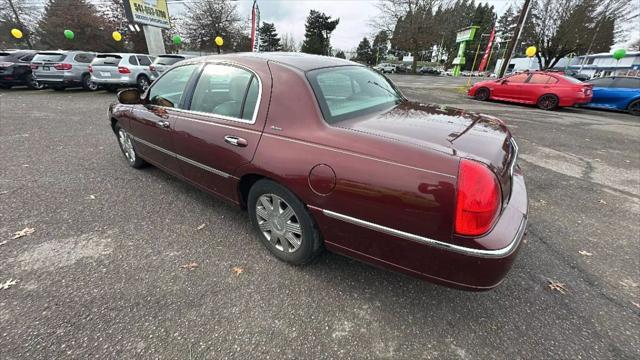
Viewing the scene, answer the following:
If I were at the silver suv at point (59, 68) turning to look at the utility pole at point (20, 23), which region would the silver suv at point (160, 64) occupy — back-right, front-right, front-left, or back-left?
back-right

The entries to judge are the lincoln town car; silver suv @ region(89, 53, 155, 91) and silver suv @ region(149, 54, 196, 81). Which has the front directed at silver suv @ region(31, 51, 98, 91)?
the lincoln town car

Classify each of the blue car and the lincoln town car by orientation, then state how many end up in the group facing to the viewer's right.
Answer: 0

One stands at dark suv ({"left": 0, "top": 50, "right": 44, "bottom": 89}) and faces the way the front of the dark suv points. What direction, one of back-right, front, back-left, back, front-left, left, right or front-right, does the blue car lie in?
right

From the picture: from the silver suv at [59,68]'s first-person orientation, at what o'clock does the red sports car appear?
The red sports car is roughly at 3 o'clock from the silver suv.

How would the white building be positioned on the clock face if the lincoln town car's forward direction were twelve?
The white building is roughly at 3 o'clock from the lincoln town car.

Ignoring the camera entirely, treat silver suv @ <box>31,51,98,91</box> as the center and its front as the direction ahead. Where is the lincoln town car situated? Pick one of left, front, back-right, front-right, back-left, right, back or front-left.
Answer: back-right

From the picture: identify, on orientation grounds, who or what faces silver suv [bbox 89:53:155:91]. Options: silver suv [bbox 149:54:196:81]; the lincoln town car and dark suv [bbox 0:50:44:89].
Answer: the lincoln town car

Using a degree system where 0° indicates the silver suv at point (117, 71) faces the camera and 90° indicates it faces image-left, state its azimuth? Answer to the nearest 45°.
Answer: approximately 225°

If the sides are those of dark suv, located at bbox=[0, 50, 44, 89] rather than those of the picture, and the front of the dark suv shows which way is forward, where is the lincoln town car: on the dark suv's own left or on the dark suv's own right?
on the dark suv's own right

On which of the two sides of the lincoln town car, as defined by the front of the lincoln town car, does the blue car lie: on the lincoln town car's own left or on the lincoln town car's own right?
on the lincoln town car's own right

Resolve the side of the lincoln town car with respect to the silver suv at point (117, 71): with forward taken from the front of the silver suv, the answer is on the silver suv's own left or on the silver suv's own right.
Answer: on the silver suv's own right

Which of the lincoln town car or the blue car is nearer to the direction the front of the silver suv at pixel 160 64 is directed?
the blue car

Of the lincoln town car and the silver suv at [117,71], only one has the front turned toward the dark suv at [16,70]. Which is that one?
the lincoln town car

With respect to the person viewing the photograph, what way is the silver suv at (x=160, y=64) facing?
facing away from the viewer and to the right of the viewer

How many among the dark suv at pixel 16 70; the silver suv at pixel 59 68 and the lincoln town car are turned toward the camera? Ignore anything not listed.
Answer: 0
